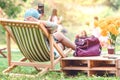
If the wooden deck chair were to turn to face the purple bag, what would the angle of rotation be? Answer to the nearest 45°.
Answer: approximately 45° to its right

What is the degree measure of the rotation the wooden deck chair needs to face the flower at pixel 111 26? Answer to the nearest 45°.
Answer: approximately 45° to its right

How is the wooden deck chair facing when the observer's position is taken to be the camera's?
facing away from the viewer and to the right of the viewer
